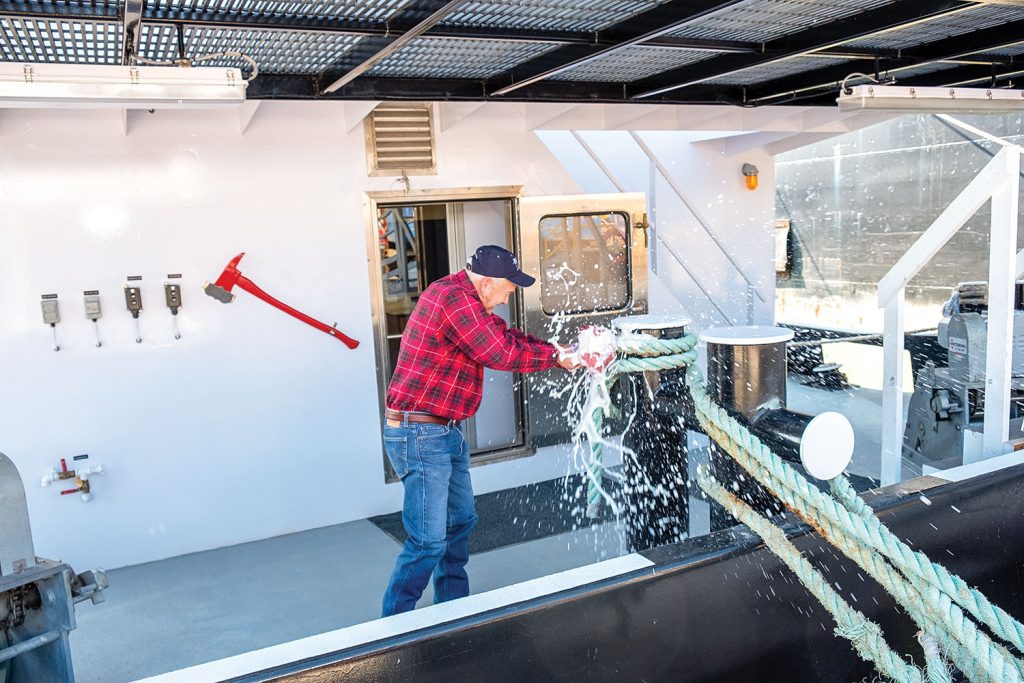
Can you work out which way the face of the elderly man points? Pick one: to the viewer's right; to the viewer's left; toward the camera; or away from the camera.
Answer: to the viewer's right

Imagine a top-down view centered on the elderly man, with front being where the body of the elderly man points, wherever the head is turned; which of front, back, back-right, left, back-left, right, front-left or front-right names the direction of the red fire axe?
back-left

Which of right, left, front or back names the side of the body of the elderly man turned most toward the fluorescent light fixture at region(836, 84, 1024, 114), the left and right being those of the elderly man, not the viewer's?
front

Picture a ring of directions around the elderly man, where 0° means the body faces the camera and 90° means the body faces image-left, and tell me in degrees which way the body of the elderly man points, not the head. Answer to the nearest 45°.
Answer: approximately 270°

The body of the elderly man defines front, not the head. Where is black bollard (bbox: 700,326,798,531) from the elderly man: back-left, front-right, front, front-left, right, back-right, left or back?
front-right

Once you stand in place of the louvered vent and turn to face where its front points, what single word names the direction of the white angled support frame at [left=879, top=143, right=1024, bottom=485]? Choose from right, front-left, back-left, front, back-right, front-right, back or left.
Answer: front-left

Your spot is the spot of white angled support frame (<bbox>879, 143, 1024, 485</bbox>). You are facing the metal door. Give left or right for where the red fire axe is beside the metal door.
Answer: left
